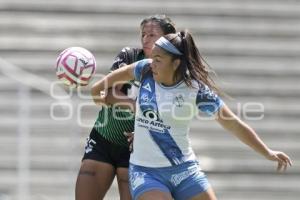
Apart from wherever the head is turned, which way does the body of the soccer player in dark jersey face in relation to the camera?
toward the camera

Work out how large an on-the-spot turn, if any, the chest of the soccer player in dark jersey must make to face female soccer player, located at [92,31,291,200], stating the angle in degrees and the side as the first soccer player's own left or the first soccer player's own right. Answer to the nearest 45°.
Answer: approximately 45° to the first soccer player's own left

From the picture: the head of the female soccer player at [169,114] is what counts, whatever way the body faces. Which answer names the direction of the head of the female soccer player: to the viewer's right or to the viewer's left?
to the viewer's left
